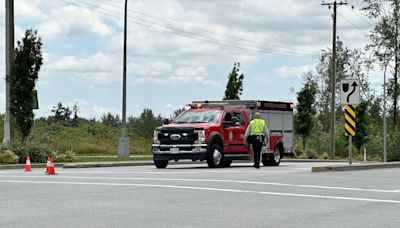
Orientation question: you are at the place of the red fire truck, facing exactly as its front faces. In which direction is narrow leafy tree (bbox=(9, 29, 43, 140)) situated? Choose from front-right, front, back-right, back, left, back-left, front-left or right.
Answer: right

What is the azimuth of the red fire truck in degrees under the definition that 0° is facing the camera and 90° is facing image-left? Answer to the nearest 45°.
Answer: approximately 45°

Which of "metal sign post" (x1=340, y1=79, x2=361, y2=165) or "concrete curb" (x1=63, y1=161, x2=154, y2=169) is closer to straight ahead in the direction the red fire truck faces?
the concrete curb

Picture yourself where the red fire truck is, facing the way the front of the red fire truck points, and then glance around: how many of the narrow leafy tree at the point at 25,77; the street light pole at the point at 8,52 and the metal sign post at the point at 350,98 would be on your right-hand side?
2
